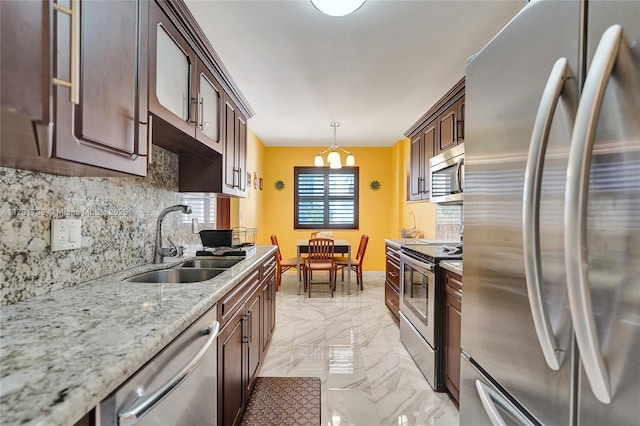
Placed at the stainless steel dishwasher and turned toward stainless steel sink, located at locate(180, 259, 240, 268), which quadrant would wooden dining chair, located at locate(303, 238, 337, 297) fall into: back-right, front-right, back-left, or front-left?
front-right

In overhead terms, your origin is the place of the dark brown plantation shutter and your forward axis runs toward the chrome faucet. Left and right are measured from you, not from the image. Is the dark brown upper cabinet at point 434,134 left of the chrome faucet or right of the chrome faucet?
left

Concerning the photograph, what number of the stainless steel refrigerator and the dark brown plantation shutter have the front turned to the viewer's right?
0

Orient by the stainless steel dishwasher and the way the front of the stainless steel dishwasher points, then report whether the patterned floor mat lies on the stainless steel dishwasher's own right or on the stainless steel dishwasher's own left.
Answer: on the stainless steel dishwasher's own left

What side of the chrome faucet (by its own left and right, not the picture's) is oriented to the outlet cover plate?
right

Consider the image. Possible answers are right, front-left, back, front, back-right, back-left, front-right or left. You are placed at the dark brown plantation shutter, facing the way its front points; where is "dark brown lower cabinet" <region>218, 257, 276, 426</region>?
front

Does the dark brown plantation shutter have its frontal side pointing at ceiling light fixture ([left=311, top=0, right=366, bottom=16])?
yes

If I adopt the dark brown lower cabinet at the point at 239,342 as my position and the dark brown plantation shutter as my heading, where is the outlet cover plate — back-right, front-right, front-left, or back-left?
back-left

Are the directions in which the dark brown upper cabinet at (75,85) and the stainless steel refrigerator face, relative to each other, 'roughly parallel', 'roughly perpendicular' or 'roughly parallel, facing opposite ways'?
roughly parallel, facing opposite ways

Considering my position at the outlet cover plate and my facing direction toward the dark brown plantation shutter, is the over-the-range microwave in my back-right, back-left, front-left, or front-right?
front-right

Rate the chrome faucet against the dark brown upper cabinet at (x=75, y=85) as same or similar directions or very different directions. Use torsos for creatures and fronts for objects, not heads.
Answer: same or similar directions

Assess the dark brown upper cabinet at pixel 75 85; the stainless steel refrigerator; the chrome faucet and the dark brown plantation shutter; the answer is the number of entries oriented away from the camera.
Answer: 0

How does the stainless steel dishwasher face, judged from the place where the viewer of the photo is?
facing the viewer and to the right of the viewer

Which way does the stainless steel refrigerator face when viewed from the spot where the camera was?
facing the viewer and to the left of the viewer

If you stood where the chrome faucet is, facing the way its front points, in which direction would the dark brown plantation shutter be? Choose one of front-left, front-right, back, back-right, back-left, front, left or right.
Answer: left

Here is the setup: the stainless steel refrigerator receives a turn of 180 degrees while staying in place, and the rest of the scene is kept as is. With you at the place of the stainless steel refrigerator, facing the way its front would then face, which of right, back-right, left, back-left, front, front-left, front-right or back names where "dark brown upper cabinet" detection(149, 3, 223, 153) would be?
back-left
